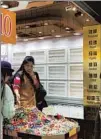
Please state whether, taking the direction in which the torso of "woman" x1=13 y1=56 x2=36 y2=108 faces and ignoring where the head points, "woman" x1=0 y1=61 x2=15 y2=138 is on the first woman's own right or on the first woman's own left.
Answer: on the first woman's own right

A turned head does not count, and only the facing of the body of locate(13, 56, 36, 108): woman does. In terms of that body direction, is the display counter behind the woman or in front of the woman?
in front

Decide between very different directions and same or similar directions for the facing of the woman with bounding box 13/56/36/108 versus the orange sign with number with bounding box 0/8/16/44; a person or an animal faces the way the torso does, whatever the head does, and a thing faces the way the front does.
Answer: same or similar directions

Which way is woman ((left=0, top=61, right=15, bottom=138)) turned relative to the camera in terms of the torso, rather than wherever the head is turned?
to the viewer's right

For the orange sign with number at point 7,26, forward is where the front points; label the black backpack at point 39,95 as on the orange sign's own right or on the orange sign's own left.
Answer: on the orange sign's own left

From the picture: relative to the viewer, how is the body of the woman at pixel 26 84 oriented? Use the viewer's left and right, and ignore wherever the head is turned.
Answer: facing the viewer and to the right of the viewer

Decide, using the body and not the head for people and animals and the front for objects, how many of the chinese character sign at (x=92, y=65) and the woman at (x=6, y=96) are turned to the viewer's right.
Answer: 1

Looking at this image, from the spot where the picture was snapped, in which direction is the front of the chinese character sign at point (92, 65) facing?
facing the viewer

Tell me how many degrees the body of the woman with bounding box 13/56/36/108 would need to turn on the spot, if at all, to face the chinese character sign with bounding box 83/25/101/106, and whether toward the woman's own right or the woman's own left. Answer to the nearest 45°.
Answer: approximately 90° to the woman's own left

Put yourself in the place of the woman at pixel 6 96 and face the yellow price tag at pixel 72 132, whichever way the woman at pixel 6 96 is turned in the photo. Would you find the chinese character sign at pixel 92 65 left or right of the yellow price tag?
left
